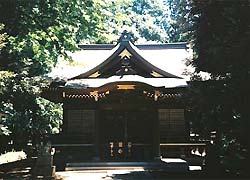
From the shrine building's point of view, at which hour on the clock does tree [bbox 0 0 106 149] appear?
The tree is roughly at 2 o'clock from the shrine building.

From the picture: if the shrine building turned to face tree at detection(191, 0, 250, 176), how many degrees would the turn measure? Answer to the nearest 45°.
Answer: approximately 45° to its left

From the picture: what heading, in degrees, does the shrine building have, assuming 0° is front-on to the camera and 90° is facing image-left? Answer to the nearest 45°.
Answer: approximately 0°

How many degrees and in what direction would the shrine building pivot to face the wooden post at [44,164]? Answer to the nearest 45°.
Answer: approximately 45° to its right
